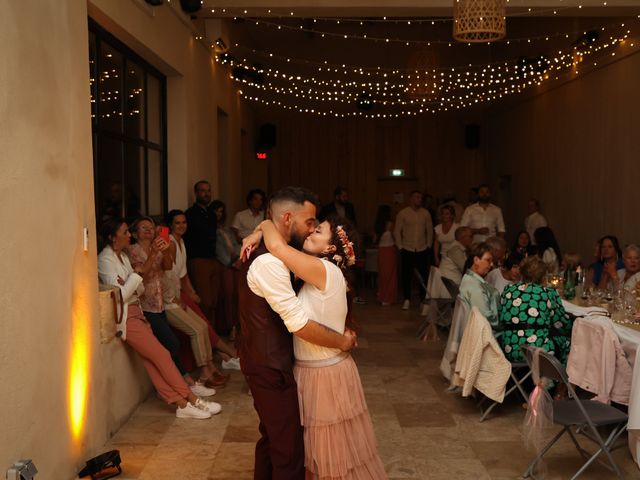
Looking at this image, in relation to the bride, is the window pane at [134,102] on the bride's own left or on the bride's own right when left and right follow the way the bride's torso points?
on the bride's own right

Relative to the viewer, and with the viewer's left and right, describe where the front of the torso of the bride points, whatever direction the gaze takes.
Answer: facing to the left of the viewer

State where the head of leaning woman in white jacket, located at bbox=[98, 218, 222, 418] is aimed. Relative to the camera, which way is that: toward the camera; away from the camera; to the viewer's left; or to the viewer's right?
to the viewer's right

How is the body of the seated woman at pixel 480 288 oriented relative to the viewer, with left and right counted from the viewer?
facing to the right of the viewer

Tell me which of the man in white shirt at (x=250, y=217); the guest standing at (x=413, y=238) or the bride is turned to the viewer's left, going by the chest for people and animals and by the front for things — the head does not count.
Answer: the bride

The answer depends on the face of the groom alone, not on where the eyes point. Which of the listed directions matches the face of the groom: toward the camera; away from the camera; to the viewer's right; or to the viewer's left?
to the viewer's right

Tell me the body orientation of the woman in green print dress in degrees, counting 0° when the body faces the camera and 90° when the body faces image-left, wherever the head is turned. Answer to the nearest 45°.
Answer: approximately 180°

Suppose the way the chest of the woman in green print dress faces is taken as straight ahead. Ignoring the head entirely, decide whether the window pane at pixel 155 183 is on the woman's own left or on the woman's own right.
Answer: on the woman's own left

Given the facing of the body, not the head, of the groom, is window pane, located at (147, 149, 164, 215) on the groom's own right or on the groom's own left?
on the groom's own left

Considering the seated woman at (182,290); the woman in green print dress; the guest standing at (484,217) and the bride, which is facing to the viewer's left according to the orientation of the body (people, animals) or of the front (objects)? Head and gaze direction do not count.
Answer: the bride

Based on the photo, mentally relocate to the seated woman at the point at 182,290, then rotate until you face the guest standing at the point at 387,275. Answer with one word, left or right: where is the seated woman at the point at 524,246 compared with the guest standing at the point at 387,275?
right

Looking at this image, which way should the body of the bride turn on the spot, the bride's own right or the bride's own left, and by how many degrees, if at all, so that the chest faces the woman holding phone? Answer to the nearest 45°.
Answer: approximately 45° to the bride's own right
